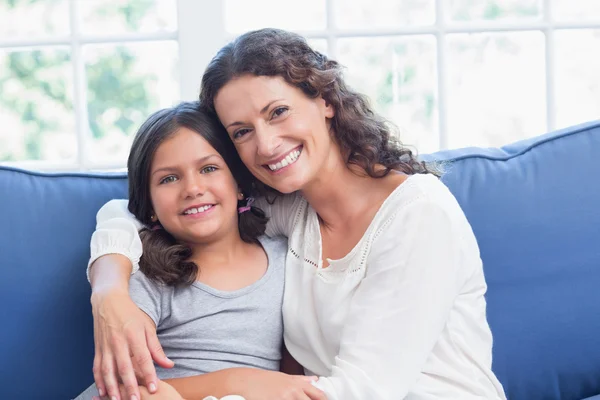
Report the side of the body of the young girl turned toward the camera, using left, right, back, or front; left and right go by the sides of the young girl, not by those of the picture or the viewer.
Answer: front

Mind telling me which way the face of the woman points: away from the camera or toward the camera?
toward the camera

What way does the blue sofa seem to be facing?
toward the camera

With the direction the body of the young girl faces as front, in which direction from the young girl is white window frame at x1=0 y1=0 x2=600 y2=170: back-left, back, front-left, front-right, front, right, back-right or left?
back

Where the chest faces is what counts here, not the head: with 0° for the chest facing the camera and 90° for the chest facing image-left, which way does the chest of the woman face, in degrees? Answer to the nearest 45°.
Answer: approximately 45°
